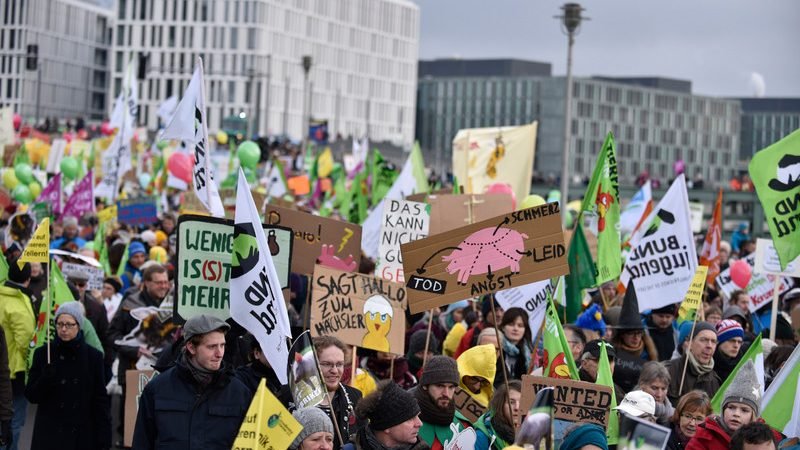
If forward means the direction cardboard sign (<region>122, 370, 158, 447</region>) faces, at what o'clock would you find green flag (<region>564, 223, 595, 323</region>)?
The green flag is roughly at 8 o'clock from the cardboard sign.

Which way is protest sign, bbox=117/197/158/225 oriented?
toward the camera

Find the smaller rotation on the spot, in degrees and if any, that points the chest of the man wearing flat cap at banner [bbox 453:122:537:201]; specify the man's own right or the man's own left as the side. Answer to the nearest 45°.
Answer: approximately 135° to the man's own left

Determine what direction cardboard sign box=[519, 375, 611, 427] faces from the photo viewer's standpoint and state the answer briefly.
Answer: facing the viewer

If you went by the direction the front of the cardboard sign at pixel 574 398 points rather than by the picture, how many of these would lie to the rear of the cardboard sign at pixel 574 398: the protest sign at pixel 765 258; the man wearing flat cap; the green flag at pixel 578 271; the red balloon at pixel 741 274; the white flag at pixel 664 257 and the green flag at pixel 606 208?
5

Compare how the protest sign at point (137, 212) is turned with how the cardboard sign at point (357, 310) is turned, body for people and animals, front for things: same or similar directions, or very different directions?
same or similar directions

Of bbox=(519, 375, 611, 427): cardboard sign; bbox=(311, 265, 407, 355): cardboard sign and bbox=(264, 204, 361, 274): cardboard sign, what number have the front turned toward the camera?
3

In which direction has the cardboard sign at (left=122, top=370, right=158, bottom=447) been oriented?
toward the camera

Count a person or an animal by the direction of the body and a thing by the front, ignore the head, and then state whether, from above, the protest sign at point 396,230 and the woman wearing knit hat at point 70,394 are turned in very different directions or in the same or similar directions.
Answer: same or similar directions

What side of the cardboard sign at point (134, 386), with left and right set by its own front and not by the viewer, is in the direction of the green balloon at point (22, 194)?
back

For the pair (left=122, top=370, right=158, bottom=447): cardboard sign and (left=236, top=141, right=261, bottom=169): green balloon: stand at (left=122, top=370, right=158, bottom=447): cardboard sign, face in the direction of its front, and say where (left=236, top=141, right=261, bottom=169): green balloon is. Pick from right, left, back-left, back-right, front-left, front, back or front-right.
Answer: back

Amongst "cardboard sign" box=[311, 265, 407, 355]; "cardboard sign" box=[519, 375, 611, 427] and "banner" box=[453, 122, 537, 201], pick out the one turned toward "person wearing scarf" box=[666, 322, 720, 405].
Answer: the banner

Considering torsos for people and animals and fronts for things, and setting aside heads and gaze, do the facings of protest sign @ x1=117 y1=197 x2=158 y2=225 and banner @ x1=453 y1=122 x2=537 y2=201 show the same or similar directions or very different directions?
same or similar directions

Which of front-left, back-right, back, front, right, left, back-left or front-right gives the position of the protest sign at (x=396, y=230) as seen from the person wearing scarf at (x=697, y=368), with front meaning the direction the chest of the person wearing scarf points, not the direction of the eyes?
back

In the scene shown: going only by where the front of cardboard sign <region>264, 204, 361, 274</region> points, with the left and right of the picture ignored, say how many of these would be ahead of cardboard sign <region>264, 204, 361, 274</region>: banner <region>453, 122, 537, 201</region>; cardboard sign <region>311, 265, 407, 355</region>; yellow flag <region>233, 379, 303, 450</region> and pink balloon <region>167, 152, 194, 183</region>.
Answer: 2

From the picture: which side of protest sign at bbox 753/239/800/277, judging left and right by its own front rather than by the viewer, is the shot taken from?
front
